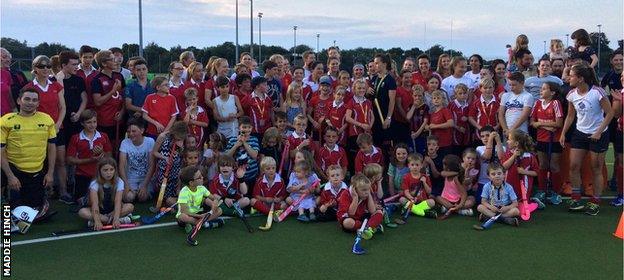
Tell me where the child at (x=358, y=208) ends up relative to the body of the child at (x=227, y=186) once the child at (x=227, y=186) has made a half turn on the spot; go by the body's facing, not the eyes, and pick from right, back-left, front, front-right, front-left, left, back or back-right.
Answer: back-right

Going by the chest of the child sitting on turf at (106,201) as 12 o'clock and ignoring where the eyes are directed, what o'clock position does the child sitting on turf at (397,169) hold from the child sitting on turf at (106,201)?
the child sitting on turf at (397,169) is roughly at 9 o'clock from the child sitting on turf at (106,201).

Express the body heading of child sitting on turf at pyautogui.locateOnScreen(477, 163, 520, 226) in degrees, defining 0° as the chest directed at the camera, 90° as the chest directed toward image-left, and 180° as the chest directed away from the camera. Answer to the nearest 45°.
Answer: approximately 0°

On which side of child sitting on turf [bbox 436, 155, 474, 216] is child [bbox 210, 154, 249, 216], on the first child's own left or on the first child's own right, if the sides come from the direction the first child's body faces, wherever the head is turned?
on the first child's own right

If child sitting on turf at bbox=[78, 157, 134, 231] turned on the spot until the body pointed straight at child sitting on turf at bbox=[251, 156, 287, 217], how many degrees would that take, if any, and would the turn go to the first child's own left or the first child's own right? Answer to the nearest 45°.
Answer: approximately 90° to the first child's own left

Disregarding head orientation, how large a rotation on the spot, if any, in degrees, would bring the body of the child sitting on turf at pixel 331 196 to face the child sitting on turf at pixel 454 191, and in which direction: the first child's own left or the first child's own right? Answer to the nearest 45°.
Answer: approximately 90° to the first child's own left

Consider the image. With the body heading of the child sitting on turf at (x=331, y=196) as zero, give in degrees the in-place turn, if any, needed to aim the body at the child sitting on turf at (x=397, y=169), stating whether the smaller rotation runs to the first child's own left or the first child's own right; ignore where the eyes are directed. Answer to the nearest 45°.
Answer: approximately 135° to the first child's own left

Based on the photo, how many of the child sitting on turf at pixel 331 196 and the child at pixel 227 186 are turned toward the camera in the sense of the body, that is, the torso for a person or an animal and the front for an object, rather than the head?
2
